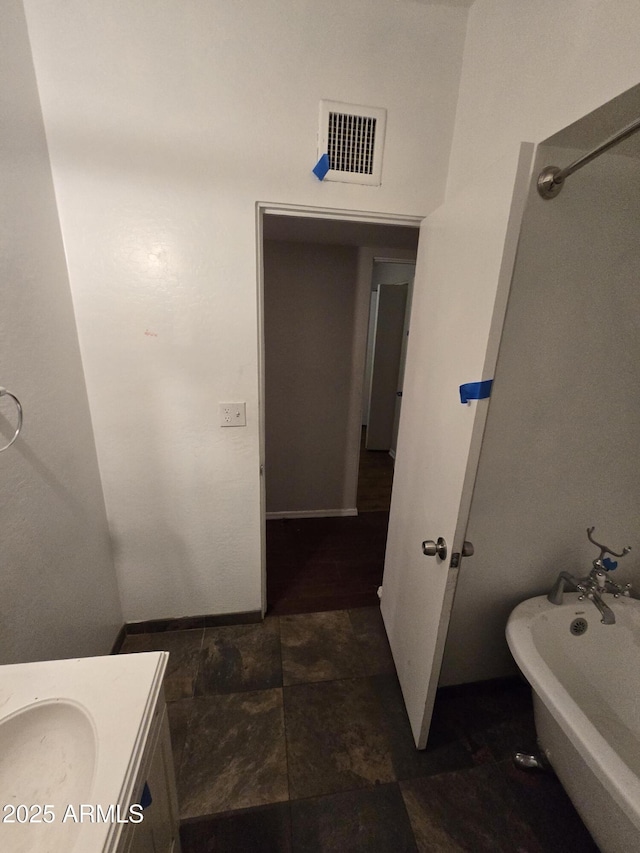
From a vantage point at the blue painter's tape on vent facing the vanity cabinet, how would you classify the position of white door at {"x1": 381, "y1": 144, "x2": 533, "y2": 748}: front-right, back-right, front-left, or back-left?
front-left

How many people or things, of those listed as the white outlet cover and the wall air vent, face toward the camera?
2

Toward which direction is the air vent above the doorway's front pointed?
toward the camera

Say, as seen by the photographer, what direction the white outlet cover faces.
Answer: facing the viewer

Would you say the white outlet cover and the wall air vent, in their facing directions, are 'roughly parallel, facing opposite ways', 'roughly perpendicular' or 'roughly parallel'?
roughly parallel

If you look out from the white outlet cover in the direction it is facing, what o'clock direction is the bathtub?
The bathtub is roughly at 10 o'clock from the white outlet cover.

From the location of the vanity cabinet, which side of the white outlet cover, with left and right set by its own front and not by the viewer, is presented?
front

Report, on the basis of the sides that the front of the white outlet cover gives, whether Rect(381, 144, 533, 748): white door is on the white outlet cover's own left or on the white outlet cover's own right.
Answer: on the white outlet cover's own left

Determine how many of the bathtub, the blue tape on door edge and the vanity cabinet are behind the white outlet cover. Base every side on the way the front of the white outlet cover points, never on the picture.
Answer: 0
